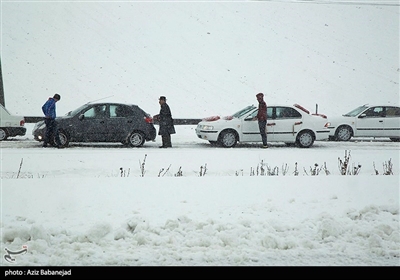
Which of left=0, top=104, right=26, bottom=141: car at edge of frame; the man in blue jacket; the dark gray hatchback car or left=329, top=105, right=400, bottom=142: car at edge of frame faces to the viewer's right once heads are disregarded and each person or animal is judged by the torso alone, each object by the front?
the man in blue jacket

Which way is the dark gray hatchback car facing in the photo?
to the viewer's left

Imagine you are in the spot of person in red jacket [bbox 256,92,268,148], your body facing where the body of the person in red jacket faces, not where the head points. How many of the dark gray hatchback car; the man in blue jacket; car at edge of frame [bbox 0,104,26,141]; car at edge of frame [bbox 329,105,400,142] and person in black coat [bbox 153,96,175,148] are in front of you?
4

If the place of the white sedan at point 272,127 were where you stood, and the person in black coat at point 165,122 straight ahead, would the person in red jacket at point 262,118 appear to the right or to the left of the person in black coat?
left

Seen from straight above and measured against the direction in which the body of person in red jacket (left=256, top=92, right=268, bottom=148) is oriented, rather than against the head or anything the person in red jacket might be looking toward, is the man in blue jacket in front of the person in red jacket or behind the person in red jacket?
in front

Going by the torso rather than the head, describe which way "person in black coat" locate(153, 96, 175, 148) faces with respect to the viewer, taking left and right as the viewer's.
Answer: facing to the left of the viewer

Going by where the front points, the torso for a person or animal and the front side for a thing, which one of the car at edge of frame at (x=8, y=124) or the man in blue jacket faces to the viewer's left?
the car at edge of frame

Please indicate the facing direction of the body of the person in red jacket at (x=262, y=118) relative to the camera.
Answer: to the viewer's left

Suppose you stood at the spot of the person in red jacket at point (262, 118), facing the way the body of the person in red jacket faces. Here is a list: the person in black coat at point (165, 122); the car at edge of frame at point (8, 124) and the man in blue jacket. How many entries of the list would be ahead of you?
3

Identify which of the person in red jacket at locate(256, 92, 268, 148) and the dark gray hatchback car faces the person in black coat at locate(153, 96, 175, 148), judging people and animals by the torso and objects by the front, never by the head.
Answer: the person in red jacket

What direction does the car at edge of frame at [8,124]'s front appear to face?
to the viewer's left

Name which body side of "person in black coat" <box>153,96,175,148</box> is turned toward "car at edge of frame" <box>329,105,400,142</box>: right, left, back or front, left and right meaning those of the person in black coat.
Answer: back

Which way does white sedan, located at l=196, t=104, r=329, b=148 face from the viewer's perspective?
to the viewer's left

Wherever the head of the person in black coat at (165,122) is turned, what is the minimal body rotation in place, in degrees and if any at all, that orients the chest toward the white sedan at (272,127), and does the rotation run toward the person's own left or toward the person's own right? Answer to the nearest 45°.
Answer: approximately 180°

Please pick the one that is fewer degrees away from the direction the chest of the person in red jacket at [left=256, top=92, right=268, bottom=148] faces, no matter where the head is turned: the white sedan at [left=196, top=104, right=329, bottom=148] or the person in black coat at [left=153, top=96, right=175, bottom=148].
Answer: the person in black coat

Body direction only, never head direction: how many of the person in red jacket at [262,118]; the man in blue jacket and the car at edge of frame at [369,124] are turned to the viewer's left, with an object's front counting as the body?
2

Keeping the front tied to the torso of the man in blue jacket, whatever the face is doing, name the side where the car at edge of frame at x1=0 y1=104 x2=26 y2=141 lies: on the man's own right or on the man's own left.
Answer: on the man's own left

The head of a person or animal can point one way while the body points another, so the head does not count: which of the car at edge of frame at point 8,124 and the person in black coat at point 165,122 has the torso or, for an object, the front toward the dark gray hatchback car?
the person in black coat

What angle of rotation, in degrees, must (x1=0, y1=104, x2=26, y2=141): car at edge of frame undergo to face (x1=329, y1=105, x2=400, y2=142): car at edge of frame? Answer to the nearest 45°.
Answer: approximately 180°

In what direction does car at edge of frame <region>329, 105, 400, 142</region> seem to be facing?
to the viewer's left

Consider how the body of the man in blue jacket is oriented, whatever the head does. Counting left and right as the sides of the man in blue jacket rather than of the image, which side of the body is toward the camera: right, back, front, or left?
right

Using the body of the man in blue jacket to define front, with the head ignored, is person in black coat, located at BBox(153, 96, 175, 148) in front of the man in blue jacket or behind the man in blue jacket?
in front
